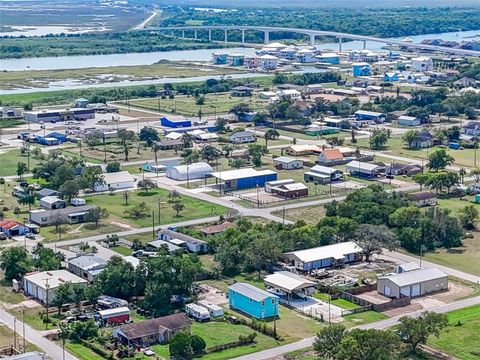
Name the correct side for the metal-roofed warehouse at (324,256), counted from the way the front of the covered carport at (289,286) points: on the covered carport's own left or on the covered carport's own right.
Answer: on the covered carport's own left

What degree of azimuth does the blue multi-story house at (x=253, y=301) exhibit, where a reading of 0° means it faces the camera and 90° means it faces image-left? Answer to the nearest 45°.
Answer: approximately 315°

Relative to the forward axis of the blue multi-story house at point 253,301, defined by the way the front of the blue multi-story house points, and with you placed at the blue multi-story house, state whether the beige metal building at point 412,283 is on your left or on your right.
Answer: on your left

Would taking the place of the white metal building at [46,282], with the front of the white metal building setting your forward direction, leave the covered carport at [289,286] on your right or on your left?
on your left

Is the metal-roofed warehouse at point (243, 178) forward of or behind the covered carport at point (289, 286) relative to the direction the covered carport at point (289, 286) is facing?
behind

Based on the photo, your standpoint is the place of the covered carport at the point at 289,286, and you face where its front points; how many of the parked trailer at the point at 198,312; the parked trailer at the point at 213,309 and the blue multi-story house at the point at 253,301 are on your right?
3

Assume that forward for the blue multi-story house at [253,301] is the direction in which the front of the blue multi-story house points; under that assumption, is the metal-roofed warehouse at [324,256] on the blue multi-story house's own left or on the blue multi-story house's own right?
on the blue multi-story house's own left

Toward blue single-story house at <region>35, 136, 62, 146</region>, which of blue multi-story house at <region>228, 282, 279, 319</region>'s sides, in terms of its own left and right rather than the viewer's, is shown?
back

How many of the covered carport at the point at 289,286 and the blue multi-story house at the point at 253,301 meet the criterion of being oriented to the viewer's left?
0
